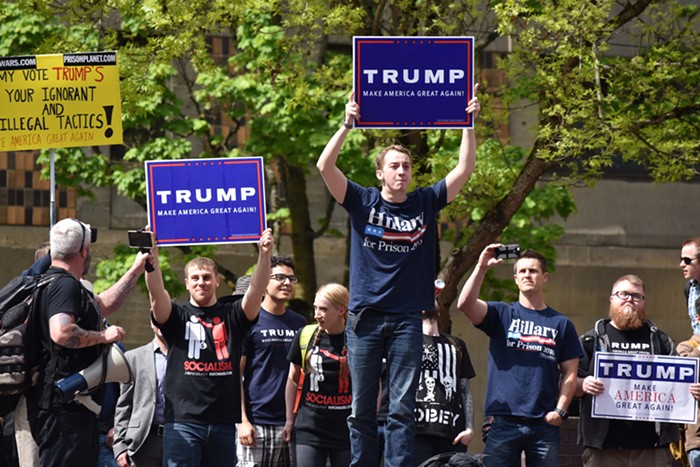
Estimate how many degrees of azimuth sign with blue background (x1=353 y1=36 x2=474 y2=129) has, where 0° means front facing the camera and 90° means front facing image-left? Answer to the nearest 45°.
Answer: approximately 0°

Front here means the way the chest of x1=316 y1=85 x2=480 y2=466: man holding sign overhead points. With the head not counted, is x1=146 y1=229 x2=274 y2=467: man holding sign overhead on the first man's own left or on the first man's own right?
on the first man's own right

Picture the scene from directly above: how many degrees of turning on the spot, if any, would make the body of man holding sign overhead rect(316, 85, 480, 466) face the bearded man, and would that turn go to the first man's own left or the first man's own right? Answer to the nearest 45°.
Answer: approximately 135° to the first man's own left

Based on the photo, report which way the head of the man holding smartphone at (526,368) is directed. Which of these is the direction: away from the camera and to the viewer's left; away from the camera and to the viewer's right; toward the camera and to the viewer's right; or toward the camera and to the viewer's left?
toward the camera and to the viewer's left

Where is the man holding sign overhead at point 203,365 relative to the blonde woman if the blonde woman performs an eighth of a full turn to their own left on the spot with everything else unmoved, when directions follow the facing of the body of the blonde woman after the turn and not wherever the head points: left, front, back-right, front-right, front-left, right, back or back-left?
right

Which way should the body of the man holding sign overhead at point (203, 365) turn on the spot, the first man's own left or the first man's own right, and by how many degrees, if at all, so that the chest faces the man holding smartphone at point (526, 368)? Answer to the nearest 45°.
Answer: approximately 90° to the first man's own left

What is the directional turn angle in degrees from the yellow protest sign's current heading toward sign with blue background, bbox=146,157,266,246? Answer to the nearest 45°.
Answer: approximately 45° to its left

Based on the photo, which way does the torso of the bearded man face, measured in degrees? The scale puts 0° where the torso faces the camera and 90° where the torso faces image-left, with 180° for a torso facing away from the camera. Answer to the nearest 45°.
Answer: approximately 0°

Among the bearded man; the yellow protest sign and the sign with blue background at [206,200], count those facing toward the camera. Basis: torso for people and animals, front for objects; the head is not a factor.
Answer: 3
